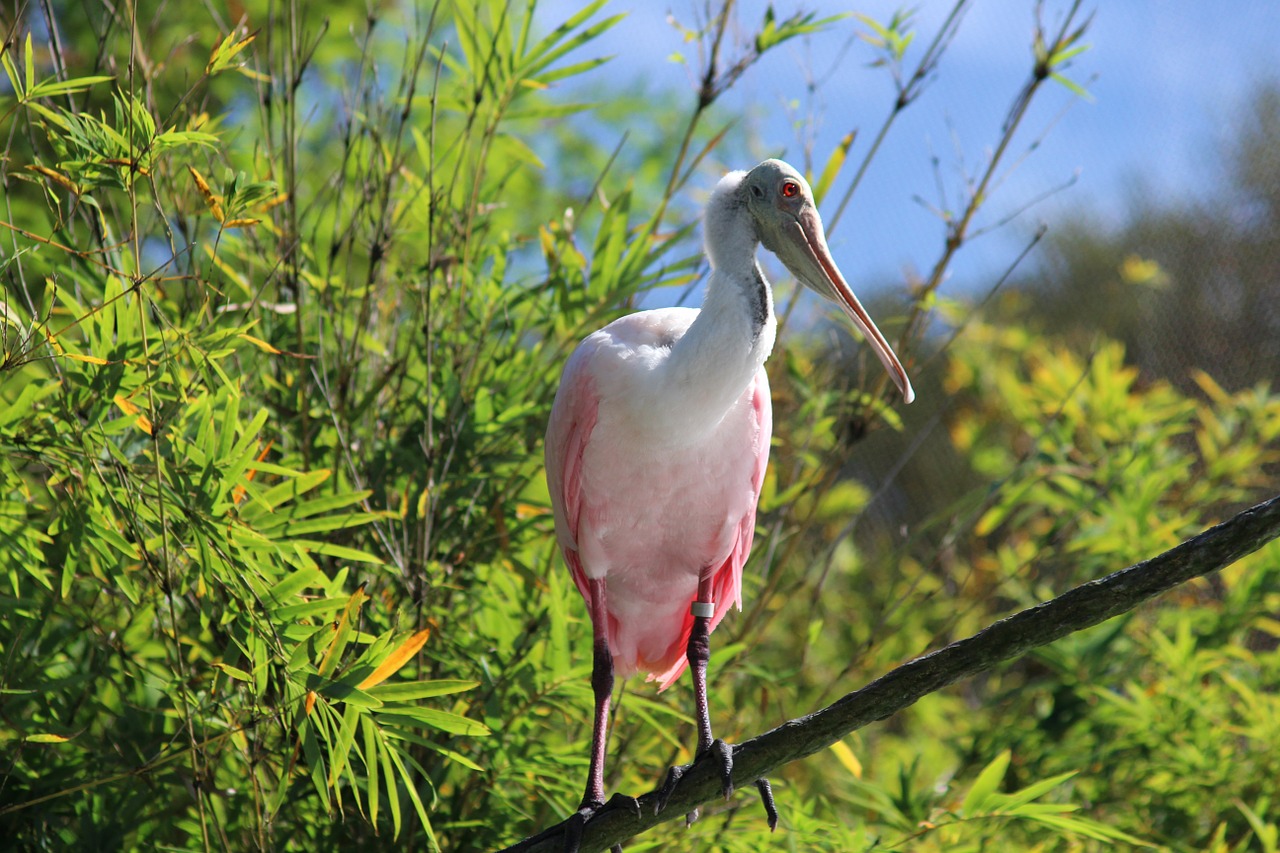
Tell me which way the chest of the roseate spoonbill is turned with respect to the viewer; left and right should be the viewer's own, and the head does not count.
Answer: facing the viewer and to the right of the viewer
